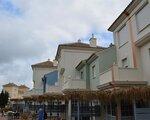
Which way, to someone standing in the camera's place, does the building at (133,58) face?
facing the viewer and to the left of the viewer

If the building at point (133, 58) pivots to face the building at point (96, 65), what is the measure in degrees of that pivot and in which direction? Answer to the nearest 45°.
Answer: approximately 90° to its right

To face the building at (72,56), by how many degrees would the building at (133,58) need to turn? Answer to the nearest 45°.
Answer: approximately 90° to its right

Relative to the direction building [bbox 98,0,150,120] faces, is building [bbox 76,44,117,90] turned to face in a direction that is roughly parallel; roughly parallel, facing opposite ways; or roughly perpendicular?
roughly parallel

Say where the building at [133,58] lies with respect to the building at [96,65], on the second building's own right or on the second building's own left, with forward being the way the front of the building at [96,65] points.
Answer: on the second building's own left

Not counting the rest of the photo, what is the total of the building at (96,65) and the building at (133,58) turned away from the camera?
0
